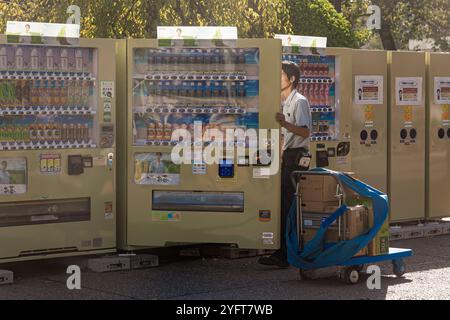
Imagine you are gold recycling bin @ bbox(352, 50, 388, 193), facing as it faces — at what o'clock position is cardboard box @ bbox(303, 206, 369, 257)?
The cardboard box is roughly at 12 o'clock from the gold recycling bin.

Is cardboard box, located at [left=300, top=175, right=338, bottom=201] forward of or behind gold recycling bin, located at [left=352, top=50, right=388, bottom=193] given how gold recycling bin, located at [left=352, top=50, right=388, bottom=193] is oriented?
forward

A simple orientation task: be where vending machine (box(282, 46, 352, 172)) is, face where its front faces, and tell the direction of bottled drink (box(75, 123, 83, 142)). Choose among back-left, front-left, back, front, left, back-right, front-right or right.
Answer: front-right

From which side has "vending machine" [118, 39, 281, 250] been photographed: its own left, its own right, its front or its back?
front

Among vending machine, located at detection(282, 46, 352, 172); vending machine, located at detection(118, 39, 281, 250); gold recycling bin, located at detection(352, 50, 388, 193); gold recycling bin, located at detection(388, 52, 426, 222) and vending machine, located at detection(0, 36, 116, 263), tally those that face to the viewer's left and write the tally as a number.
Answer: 0

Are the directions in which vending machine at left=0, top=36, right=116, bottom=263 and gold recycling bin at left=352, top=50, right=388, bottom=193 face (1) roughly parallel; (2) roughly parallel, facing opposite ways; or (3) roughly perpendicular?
roughly parallel

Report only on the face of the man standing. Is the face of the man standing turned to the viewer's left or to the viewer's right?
to the viewer's left

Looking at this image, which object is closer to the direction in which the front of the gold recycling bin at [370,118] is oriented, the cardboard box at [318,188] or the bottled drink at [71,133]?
the cardboard box

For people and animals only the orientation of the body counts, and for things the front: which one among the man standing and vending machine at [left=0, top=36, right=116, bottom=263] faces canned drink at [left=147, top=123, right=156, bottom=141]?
the man standing

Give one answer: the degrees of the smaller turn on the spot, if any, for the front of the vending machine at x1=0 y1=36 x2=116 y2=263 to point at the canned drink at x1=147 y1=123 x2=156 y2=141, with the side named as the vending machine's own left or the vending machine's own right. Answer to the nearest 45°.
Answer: approximately 90° to the vending machine's own left

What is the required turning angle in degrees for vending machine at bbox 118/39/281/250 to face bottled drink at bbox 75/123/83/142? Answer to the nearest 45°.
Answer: approximately 90° to its right

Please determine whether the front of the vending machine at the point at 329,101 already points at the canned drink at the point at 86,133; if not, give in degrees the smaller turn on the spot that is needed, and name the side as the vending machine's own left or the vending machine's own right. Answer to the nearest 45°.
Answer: approximately 45° to the vending machine's own right

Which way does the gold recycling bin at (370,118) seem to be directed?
toward the camera

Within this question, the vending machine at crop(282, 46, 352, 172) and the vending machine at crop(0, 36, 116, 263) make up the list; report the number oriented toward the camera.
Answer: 2

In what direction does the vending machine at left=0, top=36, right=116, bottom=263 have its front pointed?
toward the camera
